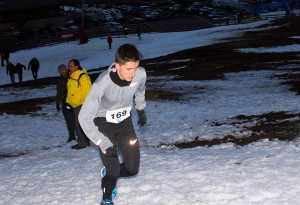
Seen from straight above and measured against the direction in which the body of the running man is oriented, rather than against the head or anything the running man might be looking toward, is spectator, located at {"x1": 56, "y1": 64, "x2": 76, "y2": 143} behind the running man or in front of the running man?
behind

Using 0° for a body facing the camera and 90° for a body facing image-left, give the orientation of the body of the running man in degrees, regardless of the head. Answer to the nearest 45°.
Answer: approximately 315°
